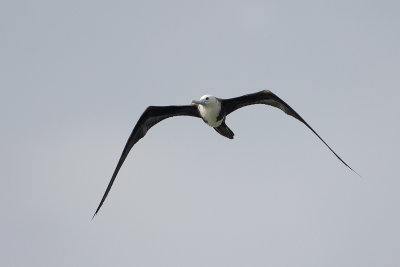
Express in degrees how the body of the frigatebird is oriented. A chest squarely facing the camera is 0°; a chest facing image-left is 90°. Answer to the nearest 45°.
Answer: approximately 45°
